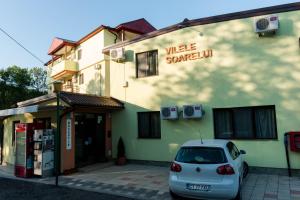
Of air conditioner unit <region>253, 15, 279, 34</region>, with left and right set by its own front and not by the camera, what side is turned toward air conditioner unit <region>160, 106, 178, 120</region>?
right

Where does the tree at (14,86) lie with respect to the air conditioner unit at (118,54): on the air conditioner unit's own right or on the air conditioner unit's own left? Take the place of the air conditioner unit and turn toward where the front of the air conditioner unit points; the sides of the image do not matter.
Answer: on the air conditioner unit's own right

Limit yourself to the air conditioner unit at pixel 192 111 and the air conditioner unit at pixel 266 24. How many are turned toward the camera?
2

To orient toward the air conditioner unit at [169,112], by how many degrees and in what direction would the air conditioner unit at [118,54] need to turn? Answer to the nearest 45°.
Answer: approximately 90° to its left

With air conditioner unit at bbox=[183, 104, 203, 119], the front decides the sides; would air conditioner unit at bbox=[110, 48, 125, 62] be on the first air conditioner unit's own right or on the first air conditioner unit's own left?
on the first air conditioner unit's own right

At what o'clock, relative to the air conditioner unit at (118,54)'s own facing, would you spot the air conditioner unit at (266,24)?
the air conditioner unit at (266,24) is roughly at 9 o'clock from the air conditioner unit at (118,54).

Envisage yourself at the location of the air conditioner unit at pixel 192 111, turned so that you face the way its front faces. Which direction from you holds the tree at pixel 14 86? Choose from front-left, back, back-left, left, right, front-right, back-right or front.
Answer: back-right

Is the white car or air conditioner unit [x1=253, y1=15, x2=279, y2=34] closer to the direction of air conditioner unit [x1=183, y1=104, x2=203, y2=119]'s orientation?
the white car

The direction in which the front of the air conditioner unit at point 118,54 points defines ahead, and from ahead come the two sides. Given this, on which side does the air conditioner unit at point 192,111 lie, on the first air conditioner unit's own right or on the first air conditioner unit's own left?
on the first air conditioner unit's own left

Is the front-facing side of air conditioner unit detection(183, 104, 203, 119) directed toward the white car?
yes

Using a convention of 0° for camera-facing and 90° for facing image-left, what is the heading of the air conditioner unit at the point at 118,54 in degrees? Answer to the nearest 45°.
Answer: approximately 45°
